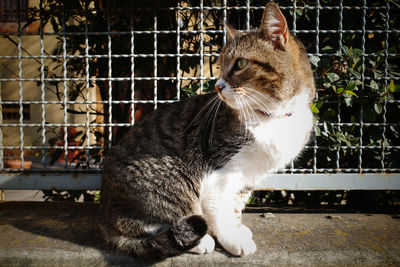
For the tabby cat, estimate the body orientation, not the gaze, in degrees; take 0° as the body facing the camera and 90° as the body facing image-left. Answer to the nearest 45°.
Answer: approximately 270°

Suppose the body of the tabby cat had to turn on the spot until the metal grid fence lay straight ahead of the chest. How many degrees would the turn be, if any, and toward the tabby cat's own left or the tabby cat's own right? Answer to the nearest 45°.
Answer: approximately 45° to the tabby cat's own left
